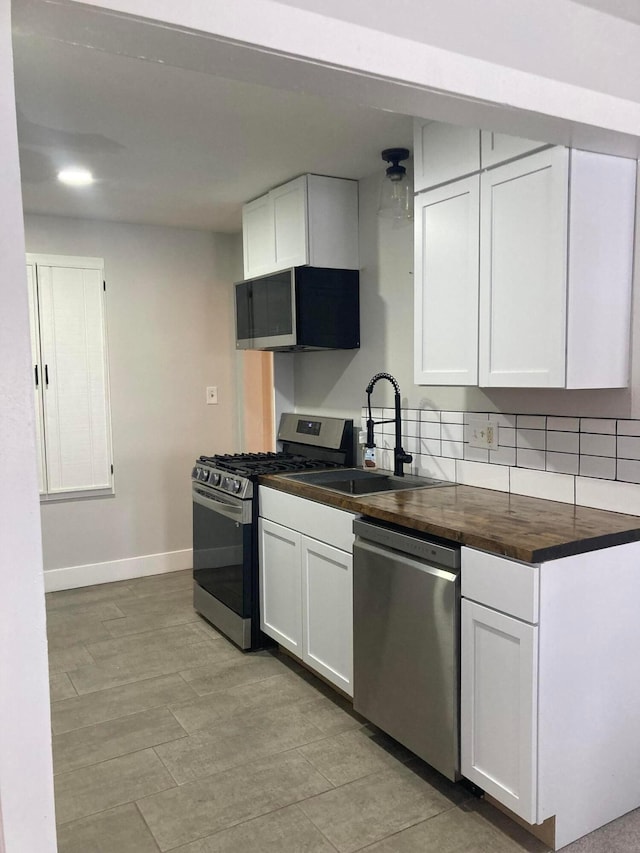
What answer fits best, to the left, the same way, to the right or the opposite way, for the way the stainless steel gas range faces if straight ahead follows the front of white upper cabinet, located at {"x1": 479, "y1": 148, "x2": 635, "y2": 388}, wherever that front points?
the same way

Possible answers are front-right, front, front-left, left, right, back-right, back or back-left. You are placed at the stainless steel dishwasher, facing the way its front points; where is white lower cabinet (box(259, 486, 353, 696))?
right

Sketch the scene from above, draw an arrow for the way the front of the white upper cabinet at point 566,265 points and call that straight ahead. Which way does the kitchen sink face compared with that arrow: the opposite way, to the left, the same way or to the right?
the same way

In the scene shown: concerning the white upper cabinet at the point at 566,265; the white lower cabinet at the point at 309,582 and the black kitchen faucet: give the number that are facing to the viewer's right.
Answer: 0

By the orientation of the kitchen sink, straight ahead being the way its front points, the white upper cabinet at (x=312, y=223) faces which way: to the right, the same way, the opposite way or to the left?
the same way

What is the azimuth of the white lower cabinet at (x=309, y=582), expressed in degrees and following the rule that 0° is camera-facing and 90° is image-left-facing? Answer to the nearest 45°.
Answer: approximately 45°

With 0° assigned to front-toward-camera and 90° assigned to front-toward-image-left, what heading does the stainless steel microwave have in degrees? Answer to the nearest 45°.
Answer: approximately 45°

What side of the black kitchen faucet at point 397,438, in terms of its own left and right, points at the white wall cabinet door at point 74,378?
right

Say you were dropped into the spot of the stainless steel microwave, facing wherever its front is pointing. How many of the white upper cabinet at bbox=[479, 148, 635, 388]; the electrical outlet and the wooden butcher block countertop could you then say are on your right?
0

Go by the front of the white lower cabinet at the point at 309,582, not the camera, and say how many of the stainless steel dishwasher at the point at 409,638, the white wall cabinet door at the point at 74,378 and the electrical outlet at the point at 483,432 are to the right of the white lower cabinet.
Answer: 1

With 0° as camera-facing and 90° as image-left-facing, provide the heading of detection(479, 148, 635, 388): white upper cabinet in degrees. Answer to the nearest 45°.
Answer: approximately 45°

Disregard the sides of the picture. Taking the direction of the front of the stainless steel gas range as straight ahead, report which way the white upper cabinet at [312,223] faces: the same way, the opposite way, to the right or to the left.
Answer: the same way

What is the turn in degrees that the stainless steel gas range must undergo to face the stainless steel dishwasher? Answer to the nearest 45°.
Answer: approximately 90° to its left

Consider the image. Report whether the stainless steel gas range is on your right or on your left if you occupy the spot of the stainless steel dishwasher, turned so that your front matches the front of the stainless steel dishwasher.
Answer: on your right

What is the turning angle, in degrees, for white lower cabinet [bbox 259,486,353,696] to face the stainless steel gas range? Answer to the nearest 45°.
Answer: approximately 90° to its right

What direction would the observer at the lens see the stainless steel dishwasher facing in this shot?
facing the viewer and to the left of the viewer
